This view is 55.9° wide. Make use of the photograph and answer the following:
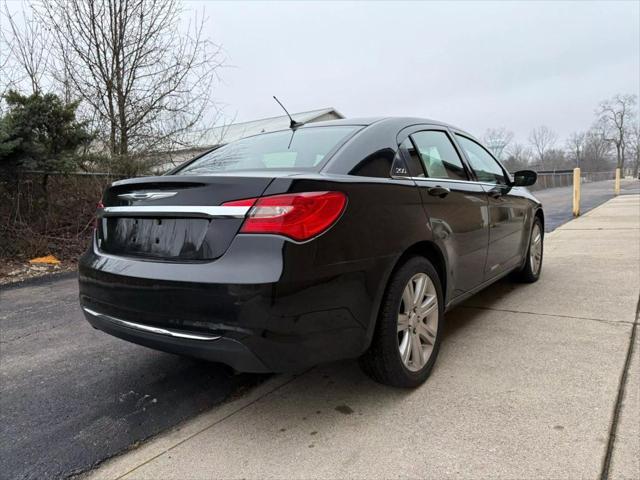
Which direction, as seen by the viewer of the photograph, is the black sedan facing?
facing away from the viewer and to the right of the viewer

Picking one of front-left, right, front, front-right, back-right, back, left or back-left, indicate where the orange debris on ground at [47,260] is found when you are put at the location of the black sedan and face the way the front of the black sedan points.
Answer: left
